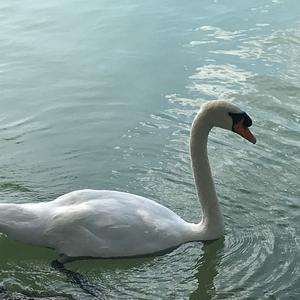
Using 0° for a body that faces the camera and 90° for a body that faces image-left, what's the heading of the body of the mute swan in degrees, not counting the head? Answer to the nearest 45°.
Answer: approximately 270°
